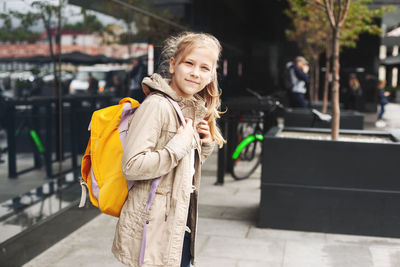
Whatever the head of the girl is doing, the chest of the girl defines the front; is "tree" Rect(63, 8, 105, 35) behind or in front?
behind

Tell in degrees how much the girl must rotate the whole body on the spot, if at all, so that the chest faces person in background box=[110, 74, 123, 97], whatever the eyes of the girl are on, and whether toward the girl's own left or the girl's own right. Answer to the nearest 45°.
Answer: approximately 135° to the girl's own left

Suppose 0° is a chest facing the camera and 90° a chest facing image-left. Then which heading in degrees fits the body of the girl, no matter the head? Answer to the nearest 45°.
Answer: approximately 315°

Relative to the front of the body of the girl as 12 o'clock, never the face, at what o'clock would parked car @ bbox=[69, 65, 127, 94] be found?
The parked car is roughly at 7 o'clock from the girl.

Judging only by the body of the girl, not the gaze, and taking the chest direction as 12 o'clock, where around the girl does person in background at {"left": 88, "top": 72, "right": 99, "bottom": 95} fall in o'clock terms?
The person in background is roughly at 7 o'clock from the girl.

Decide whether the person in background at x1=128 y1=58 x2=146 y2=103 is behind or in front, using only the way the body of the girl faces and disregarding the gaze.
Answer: behind
